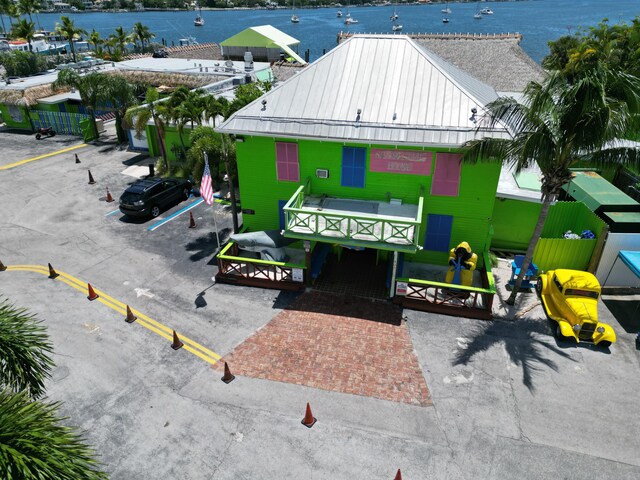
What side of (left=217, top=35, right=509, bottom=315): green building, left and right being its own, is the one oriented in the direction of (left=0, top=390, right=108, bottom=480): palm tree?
front

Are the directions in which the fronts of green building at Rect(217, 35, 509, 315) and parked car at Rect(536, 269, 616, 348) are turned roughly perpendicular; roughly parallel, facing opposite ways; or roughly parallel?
roughly parallel

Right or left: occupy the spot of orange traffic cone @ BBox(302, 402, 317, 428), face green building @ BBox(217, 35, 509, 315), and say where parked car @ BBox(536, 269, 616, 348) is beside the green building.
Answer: right

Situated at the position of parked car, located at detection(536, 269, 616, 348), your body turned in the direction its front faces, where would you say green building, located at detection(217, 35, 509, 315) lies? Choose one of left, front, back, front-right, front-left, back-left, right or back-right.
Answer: back-right

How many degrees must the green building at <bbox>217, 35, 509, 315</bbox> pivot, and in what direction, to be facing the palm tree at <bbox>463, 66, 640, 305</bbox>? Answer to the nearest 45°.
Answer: approximately 45° to its left

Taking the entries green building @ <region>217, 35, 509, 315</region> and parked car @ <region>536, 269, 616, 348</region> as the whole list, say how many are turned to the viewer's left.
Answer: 0

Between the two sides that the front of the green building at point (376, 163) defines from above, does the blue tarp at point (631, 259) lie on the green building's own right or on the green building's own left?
on the green building's own left

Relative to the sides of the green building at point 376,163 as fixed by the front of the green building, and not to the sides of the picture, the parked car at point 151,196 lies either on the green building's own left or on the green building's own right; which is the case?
on the green building's own right

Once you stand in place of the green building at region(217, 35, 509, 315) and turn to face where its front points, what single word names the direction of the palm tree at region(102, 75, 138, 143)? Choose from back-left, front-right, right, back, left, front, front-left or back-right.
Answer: back-right

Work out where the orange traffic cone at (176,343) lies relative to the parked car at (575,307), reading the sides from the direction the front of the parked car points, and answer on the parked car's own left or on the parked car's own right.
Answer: on the parked car's own right

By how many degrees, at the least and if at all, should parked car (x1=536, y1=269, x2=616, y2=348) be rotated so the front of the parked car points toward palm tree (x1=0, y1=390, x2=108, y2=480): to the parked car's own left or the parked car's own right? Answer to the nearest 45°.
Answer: approximately 45° to the parked car's own right

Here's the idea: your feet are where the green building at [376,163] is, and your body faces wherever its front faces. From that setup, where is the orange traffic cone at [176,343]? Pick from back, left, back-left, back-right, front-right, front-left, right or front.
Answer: front-right

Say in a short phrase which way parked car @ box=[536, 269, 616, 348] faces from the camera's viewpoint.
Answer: facing the viewer and to the right of the viewer

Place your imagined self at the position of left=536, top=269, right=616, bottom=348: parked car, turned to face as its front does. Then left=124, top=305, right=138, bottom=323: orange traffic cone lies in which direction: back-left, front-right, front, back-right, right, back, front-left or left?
right

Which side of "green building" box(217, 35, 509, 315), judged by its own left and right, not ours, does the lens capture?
front

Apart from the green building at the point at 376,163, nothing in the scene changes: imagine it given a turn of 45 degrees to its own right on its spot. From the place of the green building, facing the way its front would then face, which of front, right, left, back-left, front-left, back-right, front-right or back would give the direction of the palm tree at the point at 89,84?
right

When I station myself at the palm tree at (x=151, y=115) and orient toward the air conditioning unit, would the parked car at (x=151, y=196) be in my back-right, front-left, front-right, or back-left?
front-right

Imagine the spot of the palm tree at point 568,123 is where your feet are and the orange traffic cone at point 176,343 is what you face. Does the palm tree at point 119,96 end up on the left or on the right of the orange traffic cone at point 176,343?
right

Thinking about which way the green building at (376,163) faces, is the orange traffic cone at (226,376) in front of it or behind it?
in front
